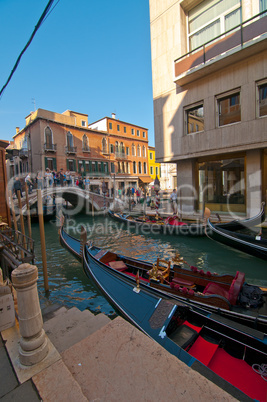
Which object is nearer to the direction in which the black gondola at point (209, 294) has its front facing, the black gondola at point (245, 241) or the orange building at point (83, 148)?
the orange building

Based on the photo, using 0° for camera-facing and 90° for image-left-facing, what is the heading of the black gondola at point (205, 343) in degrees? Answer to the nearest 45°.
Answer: approximately 135°

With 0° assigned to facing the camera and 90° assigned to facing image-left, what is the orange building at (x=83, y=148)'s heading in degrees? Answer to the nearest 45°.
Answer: approximately 315°

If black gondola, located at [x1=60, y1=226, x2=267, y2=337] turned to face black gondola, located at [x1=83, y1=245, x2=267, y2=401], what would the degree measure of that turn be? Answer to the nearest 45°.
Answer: approximately 135° to its left

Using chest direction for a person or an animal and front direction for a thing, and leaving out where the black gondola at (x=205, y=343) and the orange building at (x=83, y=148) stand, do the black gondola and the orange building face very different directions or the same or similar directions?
very different directions

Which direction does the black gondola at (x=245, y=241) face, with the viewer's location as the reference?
facing away from the viewer and to the left of the viewer

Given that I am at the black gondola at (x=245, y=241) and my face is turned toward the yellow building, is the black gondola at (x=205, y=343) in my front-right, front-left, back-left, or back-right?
back-left

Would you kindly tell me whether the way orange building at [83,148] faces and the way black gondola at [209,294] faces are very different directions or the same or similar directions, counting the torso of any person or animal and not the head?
very different directions

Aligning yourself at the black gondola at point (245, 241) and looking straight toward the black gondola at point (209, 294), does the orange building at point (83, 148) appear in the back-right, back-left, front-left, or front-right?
back-right
